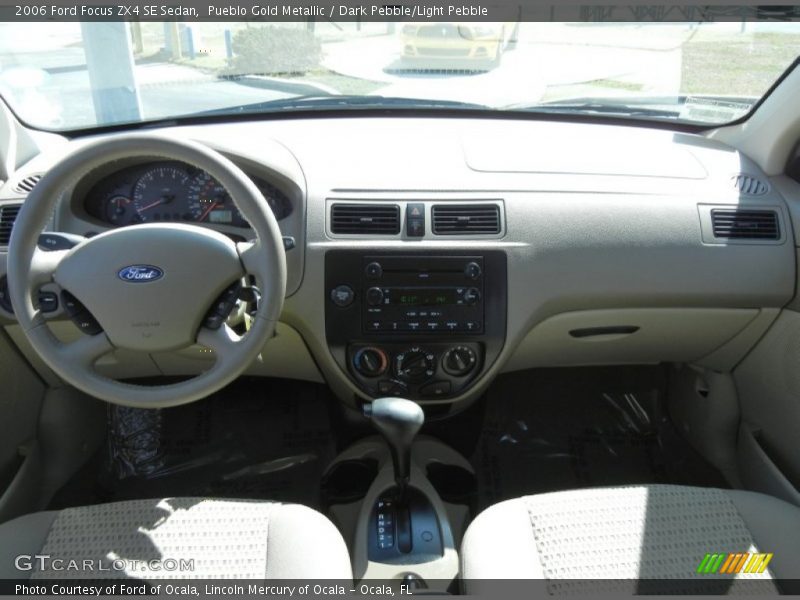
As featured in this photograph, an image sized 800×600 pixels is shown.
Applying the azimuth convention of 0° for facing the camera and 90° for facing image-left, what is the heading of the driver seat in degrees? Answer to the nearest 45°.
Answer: approximately 180°

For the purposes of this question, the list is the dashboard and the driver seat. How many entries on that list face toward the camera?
1

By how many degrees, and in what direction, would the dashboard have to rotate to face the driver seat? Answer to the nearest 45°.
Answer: approximately 45° to its right

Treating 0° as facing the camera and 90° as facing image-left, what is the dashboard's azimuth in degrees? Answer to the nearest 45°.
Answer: approximately 0°

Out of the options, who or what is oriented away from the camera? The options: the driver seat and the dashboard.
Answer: the driver seat

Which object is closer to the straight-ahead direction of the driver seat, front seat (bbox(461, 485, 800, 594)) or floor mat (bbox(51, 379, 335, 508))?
the floor mat

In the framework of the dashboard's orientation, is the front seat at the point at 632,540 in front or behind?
in front

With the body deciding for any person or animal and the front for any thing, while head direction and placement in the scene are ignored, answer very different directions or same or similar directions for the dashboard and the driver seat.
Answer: very different directions

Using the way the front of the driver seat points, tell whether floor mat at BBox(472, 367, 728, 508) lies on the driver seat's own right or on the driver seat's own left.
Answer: on the driver seat's own right
